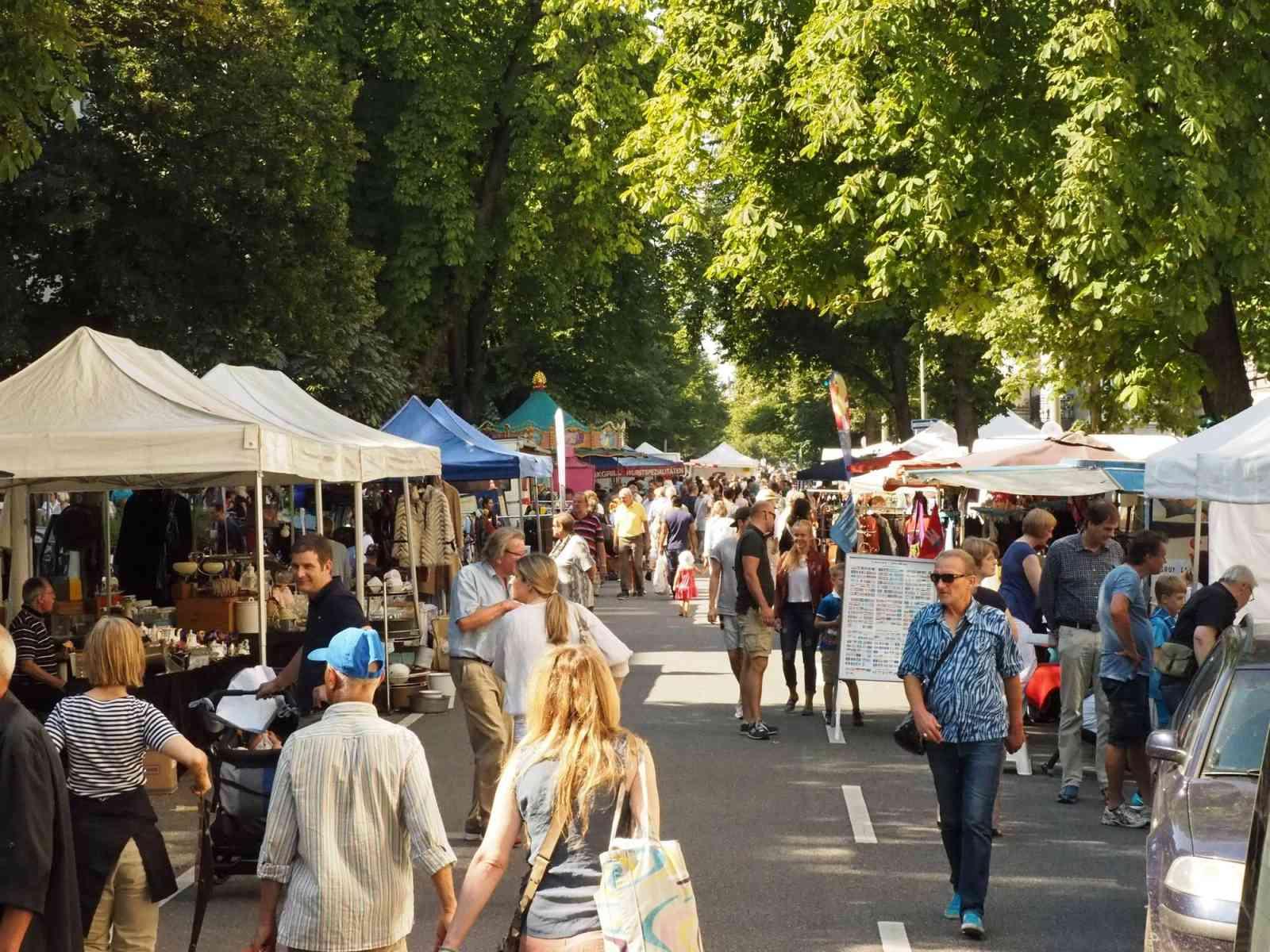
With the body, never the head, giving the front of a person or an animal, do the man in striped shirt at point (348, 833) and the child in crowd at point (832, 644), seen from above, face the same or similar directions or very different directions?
very different directions

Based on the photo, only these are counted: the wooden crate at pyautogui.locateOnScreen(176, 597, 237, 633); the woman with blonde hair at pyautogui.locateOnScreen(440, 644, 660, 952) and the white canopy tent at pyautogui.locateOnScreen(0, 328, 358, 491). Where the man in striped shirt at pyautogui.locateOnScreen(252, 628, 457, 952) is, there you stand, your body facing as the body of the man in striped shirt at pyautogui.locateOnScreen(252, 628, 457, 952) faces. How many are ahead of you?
2

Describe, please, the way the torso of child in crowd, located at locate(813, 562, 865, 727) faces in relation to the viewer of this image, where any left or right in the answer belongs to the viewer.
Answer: facing the viewer and to the right of the viewer

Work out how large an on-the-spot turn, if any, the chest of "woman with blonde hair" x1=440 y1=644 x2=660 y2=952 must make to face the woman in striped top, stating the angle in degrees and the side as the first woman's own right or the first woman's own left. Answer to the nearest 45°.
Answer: approximately 45° to the first woman's own left

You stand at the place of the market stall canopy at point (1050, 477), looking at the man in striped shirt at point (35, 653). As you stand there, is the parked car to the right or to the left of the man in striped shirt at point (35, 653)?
left

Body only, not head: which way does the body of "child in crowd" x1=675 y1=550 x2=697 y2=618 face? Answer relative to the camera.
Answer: away from the camera

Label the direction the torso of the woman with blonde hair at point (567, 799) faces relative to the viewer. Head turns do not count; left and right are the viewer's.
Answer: facing away from the viewer

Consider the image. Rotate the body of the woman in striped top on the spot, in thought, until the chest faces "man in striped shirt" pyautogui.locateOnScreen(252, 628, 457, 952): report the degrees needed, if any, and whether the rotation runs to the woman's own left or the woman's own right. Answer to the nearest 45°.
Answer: approximately 135° to the woman's own right

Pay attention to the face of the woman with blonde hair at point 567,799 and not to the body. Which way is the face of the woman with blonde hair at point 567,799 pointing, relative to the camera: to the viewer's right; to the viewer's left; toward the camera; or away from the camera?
away from the camera

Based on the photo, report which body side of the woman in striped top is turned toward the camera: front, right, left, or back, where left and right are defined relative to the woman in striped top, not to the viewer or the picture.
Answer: back

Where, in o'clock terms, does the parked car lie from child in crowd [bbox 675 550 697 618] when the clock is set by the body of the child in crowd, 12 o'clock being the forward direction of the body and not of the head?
The parked car is roughly at 6 o'clock from the child in crowd.

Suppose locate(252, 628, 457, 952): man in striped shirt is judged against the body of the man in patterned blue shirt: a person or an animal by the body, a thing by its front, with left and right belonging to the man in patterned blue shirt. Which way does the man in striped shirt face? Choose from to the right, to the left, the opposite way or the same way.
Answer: the opposite way

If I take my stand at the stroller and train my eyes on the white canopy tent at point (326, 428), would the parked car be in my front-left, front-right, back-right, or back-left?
back-right
